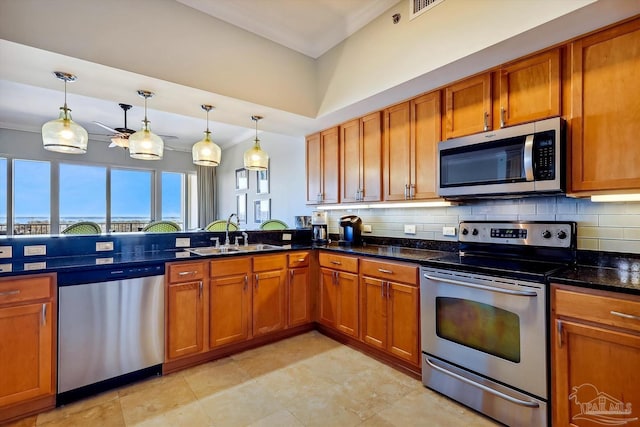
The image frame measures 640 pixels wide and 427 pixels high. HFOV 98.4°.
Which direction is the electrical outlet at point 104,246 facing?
toward the camera

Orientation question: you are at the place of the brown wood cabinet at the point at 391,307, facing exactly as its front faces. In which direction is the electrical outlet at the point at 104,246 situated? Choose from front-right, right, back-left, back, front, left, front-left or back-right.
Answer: front-right

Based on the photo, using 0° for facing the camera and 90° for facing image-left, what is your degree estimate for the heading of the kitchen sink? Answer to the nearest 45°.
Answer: approximately 315°

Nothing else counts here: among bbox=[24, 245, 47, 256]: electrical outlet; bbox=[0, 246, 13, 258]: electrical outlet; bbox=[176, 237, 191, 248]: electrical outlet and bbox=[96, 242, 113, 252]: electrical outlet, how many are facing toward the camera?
4

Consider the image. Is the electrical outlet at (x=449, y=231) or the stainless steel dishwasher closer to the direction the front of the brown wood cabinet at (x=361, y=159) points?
the stainless steel dishwasher

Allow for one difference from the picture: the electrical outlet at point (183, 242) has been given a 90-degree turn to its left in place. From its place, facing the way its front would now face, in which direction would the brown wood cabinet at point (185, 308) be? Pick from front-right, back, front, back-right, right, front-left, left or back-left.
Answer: right

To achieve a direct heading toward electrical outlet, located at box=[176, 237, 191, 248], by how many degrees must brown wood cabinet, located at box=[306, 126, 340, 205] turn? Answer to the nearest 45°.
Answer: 0° — it already faces it

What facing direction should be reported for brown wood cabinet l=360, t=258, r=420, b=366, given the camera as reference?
facing the viewer and to the left of the viewer
